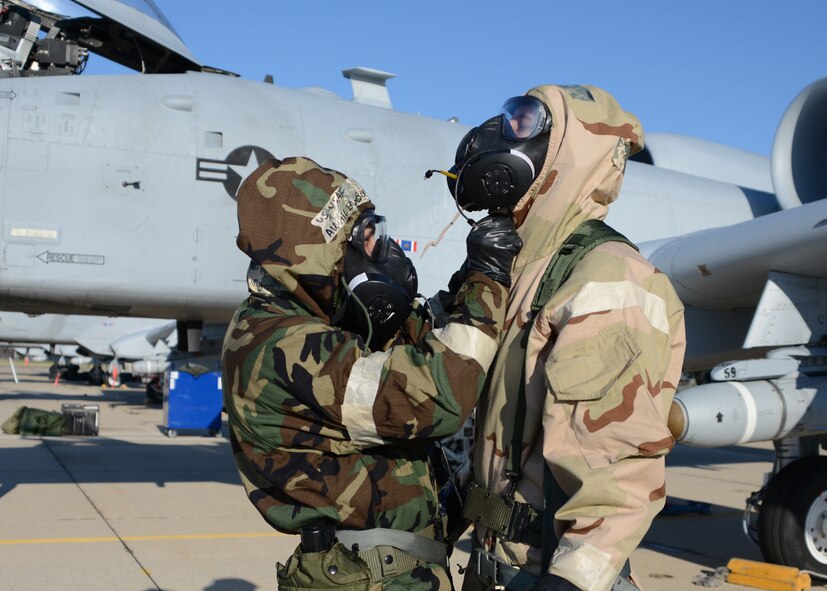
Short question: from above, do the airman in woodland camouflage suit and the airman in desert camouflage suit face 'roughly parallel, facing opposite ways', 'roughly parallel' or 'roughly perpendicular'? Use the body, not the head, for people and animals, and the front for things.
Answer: roughly parallel, facing opposite ways

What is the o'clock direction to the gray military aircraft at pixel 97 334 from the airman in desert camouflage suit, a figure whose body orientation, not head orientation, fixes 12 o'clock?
The gray military aircraft is roughly at 2 o'clock from the airman in desert camouflage suit.

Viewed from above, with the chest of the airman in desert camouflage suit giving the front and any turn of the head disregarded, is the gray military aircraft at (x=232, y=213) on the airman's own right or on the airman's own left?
on the airman's own right

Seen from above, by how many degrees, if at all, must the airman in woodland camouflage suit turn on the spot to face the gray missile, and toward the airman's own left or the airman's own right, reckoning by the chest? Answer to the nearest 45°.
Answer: approximately 45° to the airman's own left

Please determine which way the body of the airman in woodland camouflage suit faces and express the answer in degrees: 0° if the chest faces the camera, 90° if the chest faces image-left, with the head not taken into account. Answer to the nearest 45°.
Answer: approximately 270°

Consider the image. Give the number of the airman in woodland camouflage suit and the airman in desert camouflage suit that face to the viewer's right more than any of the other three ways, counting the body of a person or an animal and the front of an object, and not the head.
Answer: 1

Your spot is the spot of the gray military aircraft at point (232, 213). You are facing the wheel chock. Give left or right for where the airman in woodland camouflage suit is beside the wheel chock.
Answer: right

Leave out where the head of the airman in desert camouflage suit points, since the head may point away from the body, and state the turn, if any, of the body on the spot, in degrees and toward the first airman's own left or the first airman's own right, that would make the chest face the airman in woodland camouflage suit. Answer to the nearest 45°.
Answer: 0° — they already face them

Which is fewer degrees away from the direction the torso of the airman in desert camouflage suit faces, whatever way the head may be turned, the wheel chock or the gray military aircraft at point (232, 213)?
the gray military aircraft

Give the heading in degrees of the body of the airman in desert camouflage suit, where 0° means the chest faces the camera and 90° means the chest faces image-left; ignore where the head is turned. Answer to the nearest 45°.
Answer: approximately 90°

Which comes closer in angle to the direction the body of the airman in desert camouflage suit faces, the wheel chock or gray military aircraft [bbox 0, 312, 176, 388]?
the gray military aircraft
